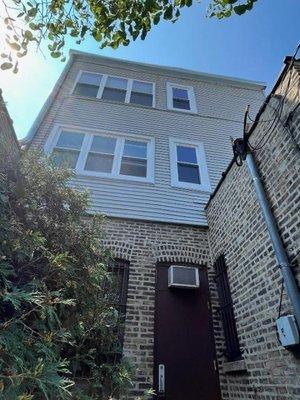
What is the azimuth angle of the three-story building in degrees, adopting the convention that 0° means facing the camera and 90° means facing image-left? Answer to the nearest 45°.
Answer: approximately 0°
